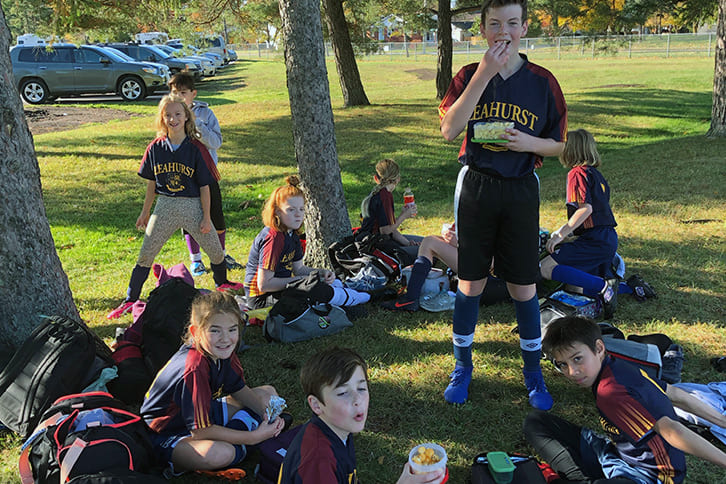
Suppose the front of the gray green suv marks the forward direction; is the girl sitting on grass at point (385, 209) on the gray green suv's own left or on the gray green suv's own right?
on the gray green suv's own right

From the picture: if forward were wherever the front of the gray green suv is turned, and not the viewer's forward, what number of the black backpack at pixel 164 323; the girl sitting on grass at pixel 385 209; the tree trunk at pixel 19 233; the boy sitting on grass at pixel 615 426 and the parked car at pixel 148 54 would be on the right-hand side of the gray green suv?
4

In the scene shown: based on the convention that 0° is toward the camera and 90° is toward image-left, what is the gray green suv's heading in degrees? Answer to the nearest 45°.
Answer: approximately 270°

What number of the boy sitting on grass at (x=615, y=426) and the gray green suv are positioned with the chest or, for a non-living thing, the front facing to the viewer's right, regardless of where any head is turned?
1

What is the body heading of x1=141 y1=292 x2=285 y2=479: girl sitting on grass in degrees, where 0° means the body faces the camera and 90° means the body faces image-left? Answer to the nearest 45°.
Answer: approximately 315°

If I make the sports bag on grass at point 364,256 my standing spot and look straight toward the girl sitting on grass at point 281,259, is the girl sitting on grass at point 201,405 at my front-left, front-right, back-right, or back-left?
front-left
